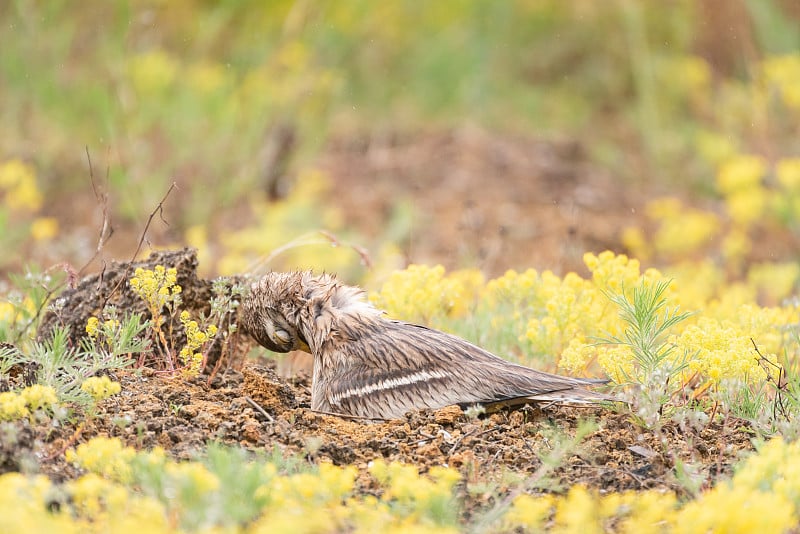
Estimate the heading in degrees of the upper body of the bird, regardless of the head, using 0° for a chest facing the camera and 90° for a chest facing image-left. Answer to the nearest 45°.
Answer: approximately 90°

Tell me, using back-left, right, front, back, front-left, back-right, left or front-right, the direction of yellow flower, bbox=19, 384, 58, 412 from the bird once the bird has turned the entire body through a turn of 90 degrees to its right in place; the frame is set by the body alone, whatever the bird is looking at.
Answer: back-left

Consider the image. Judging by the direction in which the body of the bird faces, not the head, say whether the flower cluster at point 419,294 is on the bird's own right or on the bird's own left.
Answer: on the bird's own right

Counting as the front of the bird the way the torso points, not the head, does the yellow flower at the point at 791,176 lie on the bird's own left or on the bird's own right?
on the bird's own right

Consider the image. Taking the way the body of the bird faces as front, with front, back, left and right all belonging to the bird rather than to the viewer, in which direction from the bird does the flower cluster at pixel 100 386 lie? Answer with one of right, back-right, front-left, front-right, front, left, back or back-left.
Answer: front-left

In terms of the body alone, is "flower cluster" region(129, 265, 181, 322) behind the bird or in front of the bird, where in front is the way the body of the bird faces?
in front

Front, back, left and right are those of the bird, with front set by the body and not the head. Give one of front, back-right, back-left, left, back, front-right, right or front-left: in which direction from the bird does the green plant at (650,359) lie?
back

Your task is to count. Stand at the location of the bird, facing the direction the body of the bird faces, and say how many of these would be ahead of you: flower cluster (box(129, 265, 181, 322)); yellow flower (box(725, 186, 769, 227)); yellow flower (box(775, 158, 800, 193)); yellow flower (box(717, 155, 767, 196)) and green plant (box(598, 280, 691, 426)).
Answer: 1

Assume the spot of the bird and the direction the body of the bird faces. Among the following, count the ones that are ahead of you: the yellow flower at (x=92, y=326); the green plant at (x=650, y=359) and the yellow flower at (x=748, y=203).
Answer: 1

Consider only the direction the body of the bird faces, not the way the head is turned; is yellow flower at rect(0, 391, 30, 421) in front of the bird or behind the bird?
in front

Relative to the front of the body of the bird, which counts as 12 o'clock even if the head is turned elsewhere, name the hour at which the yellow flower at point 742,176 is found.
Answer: The yellow flower is roughly at 4 o'clock from the bird.

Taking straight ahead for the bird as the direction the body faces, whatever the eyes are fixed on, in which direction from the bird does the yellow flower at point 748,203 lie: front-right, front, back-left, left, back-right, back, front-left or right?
back-right

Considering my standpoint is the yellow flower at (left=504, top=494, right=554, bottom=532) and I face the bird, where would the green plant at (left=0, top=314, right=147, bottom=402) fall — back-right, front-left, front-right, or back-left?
front-left

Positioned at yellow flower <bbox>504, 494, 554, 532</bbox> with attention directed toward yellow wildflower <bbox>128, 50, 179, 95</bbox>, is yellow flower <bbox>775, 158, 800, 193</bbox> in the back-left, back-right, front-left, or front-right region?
front-right

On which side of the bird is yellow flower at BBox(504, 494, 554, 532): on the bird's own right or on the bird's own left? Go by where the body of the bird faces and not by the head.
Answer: on the bird's own left

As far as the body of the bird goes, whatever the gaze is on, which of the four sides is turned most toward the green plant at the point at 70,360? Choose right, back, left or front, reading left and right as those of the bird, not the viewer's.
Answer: front

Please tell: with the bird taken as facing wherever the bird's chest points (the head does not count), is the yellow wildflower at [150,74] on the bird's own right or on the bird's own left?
on the bird's own right

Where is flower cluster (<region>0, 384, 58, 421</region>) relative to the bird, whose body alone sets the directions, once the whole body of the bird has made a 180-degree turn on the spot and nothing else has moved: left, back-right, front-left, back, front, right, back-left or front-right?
back-right
